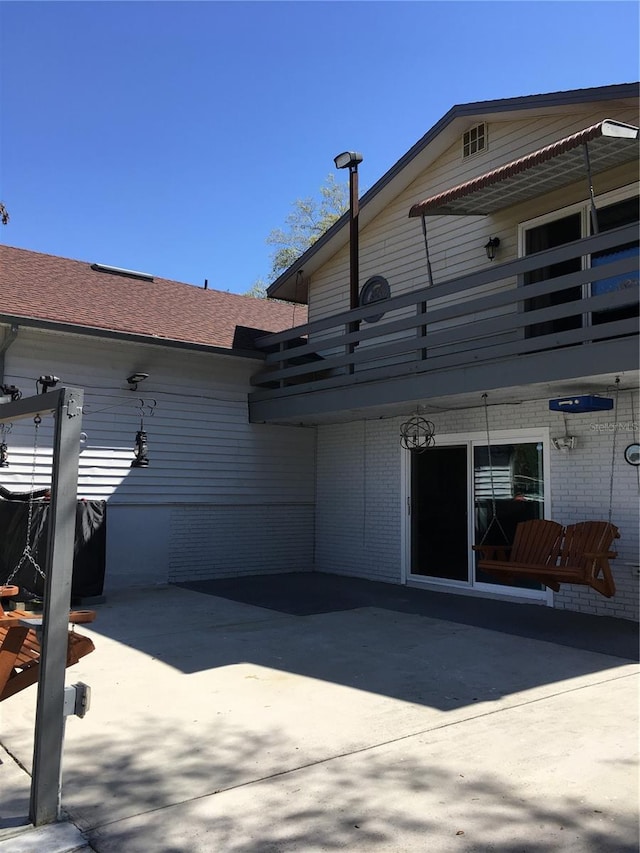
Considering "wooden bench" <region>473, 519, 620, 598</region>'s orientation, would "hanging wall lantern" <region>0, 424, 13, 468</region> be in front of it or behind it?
in front

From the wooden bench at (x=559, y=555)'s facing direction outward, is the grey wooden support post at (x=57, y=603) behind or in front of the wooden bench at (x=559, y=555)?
in front

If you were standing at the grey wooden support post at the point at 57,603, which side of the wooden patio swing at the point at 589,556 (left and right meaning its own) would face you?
front

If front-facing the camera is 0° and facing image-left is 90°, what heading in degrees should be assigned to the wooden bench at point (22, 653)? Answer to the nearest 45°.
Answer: approximately 225°

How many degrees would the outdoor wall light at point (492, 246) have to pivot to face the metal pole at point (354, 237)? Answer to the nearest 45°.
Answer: approximately 90° to its right

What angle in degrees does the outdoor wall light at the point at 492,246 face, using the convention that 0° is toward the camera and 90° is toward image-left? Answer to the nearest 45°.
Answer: approximately 45°

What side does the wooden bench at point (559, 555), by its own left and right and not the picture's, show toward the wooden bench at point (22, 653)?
front
